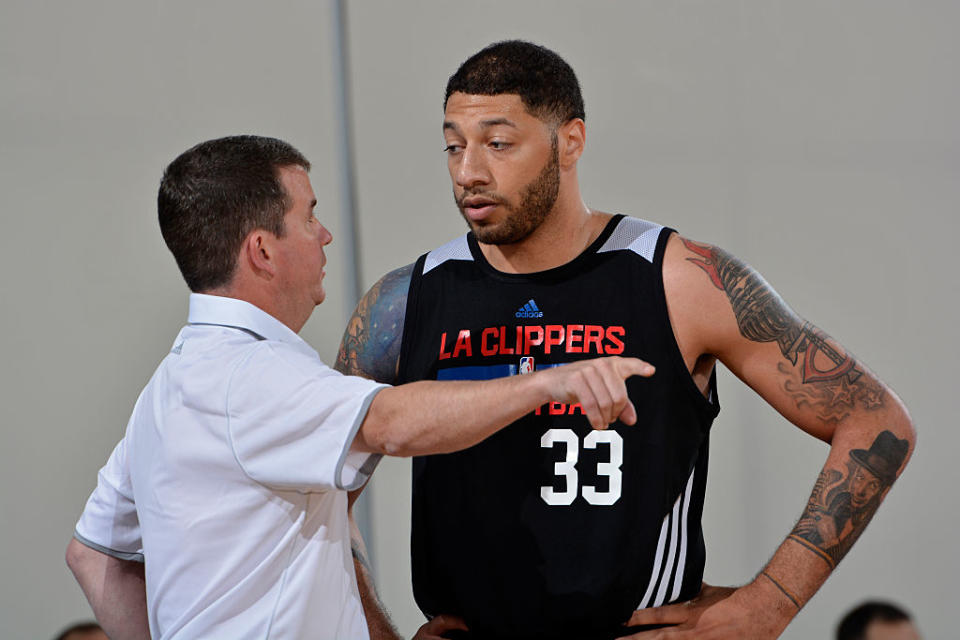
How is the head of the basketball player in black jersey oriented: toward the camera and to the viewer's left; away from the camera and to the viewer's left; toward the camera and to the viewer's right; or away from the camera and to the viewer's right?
toward the camera and to the viewer's left

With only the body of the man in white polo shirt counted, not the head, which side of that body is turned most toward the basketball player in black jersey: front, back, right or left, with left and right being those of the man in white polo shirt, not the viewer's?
front

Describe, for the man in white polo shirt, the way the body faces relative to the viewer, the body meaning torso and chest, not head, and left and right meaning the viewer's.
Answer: facing away from the viewer and to the right of the viewer

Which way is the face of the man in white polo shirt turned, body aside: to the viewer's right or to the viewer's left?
to the viewer's right
